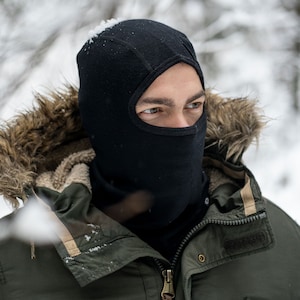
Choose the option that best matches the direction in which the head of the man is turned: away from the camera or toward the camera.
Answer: toward the camera

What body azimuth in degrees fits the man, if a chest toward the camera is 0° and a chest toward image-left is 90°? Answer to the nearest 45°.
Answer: approximately 315°
